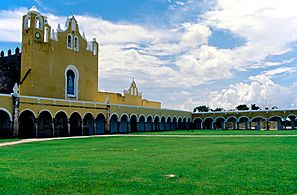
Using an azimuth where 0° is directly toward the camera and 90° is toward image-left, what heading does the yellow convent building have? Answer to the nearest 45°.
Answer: approximately 315°
